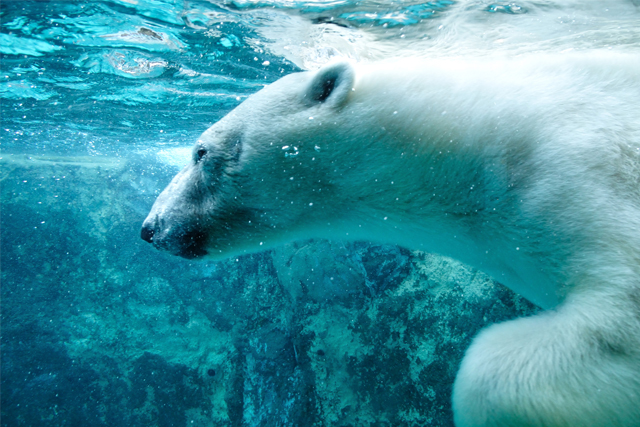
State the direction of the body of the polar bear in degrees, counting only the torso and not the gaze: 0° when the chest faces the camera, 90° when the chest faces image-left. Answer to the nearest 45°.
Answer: approximately 90°
